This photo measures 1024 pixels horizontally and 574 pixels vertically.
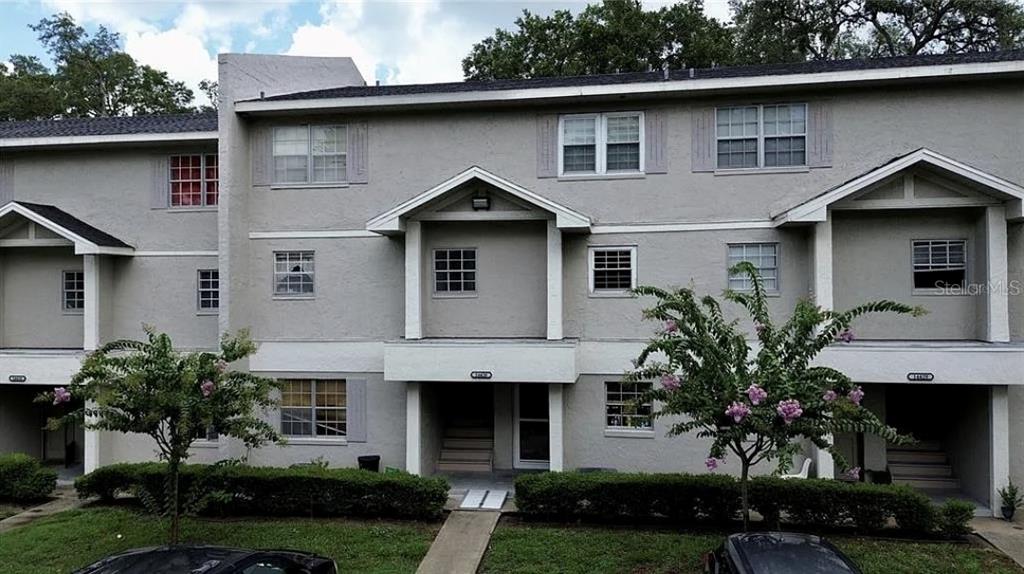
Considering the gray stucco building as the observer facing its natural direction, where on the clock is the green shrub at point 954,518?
The green shrub is roughly at 10 o'clock from the gray stucco building.

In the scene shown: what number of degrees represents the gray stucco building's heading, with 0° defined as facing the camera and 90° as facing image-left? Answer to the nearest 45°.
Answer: approximately 0°

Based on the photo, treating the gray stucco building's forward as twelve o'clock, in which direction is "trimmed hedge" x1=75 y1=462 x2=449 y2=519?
The trimmed hedge is roughly at 2 o'clock from the gray stucco building.

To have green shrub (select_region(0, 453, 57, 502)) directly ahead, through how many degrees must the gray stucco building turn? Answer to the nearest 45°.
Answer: approximately 90° to its right

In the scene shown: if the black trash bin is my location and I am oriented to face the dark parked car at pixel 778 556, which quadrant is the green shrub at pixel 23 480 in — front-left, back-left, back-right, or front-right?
back-right

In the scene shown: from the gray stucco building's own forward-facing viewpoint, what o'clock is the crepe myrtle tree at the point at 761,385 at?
The crepe myrtle tree is roughly at 11 o'clock from the gray stucco building.

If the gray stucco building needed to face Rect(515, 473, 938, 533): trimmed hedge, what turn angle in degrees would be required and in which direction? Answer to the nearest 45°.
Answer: approximately 45° to its left

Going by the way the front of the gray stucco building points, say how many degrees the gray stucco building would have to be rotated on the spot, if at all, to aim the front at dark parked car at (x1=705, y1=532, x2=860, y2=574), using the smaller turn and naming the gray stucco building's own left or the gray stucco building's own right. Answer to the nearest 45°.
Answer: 0° — it already faces it

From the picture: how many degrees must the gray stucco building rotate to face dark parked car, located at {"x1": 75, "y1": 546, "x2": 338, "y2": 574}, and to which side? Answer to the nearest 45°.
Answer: approximately 45° to its right
